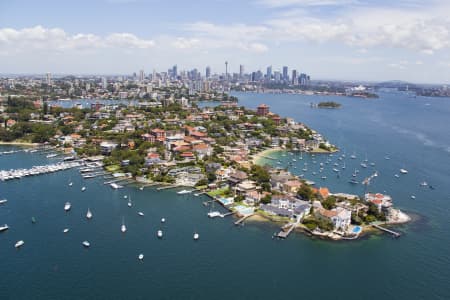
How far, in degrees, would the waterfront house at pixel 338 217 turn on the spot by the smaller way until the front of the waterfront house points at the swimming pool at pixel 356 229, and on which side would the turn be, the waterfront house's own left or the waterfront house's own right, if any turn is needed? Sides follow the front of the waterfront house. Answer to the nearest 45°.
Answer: approximately 90° to the waterfront house's own left

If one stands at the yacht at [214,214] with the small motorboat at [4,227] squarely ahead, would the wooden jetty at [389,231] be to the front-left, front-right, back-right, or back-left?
back-left

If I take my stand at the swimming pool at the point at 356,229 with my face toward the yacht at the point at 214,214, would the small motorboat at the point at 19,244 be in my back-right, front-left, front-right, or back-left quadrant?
front-left

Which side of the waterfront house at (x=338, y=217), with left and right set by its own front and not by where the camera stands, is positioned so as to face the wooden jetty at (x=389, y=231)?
left

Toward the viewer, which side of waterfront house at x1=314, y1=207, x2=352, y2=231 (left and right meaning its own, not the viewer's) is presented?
front

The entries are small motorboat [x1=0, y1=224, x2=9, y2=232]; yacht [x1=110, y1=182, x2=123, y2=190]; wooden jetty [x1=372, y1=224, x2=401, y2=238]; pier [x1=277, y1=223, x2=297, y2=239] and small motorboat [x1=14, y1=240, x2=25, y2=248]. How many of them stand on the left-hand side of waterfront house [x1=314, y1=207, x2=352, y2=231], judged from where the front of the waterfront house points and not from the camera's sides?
1

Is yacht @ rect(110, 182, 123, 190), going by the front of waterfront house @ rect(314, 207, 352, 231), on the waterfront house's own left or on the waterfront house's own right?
on the waterfront house's own right

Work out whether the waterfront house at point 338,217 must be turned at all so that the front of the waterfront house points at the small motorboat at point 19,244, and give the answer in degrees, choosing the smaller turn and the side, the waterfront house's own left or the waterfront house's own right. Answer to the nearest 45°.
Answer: approximately 45° to the waterfront house's own right

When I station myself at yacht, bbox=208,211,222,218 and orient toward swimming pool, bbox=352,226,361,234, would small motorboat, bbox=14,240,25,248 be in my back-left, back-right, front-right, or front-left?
back-right

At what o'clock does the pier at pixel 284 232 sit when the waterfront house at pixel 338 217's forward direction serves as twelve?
The pier is roughly at 2 o'clock from the waterfront house.

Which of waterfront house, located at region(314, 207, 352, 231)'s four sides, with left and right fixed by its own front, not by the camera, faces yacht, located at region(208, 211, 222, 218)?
right
